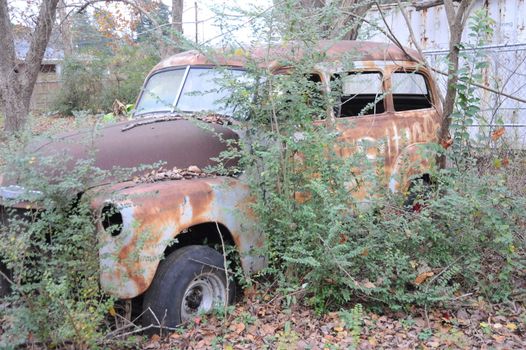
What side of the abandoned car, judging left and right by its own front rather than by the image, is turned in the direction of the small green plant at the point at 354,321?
left

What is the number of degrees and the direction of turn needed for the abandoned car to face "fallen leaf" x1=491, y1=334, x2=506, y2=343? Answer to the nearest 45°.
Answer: approximately 135° to its left

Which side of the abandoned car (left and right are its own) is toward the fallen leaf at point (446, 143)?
back

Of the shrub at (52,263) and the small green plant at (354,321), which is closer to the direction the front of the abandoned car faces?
the shrub

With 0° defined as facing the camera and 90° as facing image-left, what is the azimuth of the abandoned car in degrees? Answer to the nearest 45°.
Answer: approximately 45°

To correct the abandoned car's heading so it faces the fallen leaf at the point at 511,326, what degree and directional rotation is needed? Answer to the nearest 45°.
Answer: approximately 135° to its left
